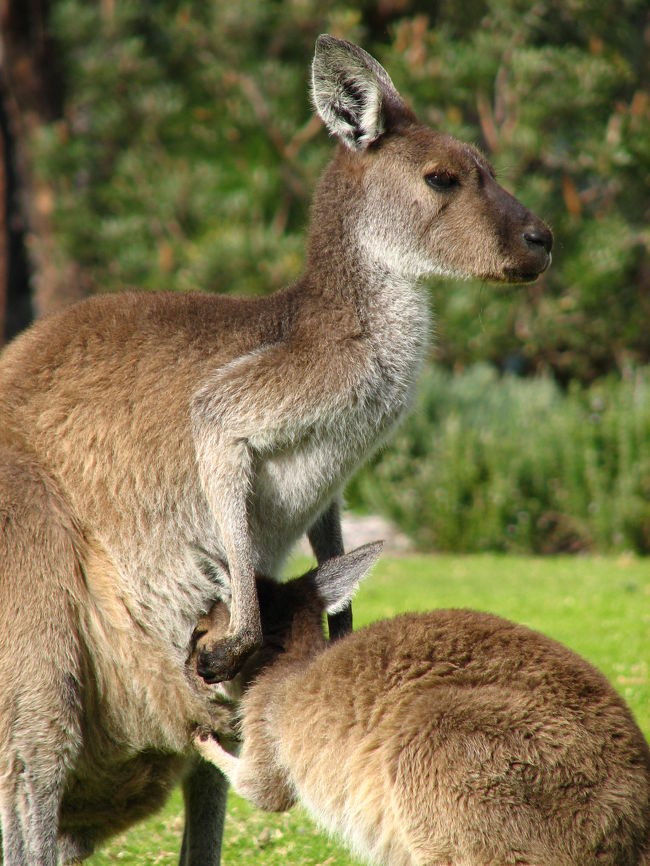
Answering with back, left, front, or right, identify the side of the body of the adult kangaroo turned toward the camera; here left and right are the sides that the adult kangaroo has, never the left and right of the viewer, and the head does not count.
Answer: right

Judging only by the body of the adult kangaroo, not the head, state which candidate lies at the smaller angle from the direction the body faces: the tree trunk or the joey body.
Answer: the joey body

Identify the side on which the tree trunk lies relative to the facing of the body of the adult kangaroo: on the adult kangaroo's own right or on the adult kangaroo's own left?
on the adult kangaroo's own left

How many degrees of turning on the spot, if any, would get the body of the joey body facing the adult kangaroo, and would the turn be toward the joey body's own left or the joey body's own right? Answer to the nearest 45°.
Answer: approximately 45° to the joey body's own right

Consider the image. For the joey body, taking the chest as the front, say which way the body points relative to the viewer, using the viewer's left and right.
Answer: facing to the left of the viewer

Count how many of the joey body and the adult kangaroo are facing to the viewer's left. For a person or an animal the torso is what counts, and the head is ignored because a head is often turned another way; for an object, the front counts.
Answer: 1

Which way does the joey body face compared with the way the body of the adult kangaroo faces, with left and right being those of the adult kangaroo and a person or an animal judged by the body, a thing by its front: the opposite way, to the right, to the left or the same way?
the opposite way

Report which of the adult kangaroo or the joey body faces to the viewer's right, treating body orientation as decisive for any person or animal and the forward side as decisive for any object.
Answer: the adult kangaroo

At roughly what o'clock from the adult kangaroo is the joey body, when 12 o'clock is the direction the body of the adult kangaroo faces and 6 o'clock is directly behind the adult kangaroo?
The joey body is roughly at 2 o'clock from the adult kangaroo.
